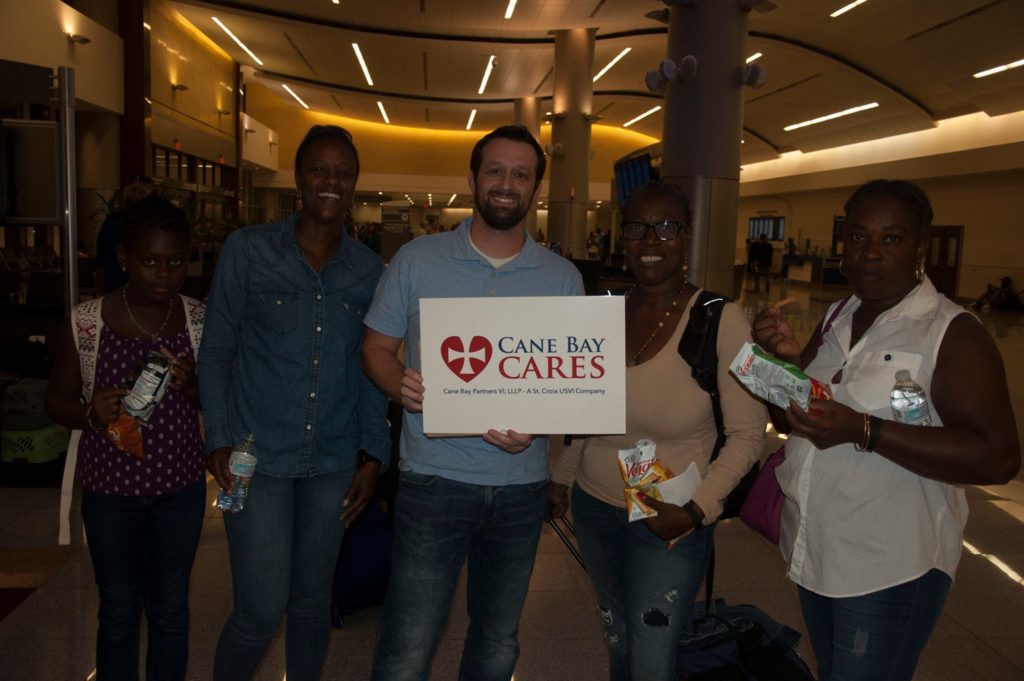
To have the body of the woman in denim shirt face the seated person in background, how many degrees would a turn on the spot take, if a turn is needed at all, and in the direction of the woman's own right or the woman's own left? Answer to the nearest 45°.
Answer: approximately 135° to the woman's own left

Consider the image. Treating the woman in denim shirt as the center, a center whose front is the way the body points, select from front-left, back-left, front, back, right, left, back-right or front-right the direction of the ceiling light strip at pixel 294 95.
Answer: back

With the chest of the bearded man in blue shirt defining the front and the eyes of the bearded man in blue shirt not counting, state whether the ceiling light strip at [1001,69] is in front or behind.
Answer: behind

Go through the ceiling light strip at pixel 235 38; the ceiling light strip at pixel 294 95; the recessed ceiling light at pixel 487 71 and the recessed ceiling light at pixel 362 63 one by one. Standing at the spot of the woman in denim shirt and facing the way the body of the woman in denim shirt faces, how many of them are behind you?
4

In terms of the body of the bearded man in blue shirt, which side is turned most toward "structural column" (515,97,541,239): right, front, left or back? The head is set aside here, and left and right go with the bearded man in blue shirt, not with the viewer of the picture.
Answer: back

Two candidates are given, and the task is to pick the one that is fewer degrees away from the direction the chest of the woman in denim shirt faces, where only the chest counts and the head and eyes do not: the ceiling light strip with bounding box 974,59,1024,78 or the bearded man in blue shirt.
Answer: the bearded man in blue shirt

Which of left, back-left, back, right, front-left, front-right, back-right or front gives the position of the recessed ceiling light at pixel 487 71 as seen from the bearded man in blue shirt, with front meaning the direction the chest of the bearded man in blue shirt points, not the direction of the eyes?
back

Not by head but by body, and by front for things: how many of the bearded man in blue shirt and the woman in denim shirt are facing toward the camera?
2

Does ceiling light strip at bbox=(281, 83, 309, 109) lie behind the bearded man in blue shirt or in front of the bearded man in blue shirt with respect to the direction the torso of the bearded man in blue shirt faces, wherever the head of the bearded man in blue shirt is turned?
behind

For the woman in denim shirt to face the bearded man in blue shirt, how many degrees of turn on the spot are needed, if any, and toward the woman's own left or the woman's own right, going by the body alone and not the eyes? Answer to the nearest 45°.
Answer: approximately 45° to the woman's own left

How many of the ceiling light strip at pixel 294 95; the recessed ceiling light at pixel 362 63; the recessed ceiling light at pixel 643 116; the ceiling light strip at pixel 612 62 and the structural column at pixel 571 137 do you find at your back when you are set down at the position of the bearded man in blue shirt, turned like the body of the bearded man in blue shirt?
5

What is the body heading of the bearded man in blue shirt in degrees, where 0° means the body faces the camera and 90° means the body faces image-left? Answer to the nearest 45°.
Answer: approximately 0°
